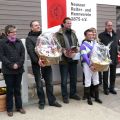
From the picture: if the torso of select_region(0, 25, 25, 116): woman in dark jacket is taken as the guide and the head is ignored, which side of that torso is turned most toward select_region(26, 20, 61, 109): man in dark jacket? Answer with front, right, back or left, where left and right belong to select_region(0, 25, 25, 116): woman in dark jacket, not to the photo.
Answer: left

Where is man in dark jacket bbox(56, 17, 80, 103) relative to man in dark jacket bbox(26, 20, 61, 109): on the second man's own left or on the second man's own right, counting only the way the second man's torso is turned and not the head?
on the second man's own left

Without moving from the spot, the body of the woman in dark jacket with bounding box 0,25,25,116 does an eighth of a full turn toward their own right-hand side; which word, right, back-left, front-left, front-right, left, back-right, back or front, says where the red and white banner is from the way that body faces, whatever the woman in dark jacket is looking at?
back-left

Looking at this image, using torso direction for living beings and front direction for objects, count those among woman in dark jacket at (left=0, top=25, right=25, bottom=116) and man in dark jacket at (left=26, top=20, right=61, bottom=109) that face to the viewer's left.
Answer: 0

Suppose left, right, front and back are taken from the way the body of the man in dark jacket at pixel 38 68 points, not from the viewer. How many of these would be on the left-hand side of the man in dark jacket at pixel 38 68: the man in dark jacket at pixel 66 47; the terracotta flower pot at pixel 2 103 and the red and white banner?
2

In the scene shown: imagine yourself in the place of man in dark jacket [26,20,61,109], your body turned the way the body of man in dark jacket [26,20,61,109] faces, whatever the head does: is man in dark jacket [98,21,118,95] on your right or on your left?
on your left

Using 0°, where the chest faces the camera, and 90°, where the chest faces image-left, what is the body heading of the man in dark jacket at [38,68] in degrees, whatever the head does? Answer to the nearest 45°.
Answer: approximately 315°

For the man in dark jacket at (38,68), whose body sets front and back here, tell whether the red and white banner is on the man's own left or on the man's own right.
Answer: on the man's own left
